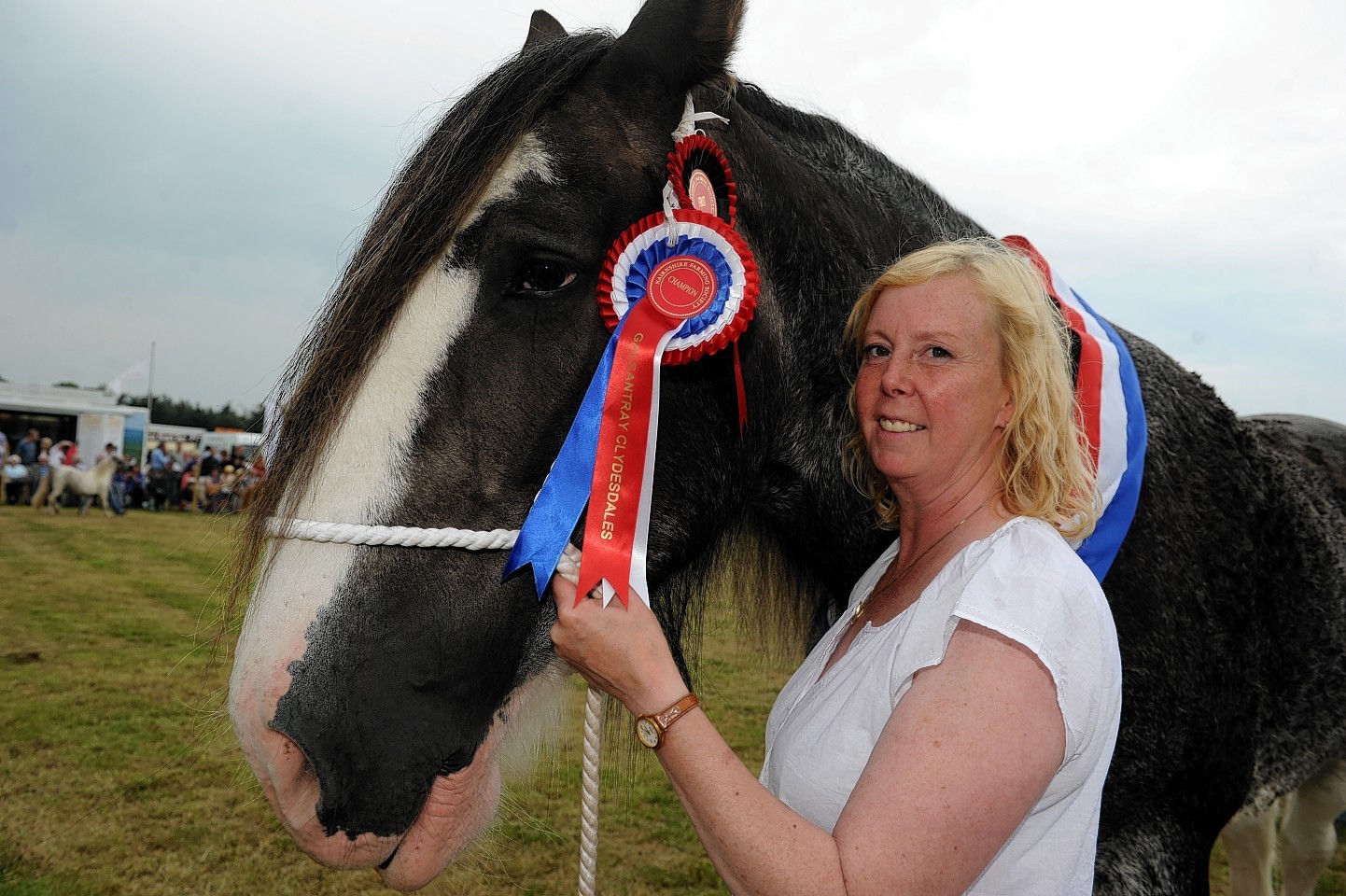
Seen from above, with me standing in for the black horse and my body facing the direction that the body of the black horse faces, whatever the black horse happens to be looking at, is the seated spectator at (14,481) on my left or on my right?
on my right

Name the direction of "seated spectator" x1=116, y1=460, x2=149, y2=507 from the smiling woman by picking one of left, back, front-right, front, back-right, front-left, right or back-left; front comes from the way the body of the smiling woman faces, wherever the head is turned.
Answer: right

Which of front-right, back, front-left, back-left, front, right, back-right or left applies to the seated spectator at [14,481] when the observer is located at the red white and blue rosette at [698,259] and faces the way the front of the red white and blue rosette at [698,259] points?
back-right

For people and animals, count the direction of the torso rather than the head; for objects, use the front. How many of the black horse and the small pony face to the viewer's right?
1

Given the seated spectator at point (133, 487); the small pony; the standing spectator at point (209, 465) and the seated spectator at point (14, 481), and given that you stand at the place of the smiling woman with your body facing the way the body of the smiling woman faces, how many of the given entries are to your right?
4

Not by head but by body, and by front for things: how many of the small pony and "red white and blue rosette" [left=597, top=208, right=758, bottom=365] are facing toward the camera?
1

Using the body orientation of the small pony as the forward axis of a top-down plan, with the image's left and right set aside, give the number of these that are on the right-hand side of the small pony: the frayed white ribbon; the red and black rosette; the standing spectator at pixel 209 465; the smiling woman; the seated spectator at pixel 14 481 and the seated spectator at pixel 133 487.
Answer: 3

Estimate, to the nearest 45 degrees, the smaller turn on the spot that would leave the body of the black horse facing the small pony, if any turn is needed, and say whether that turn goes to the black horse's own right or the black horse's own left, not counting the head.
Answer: approximately 90° to the black horse's own right

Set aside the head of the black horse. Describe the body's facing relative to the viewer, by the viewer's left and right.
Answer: facing the viewer and to the left of the viewer

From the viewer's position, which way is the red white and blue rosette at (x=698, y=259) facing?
facing the viewer

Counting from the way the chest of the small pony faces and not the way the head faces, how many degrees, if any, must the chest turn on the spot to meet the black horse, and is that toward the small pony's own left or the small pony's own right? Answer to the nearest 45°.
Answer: approximately 90° to the small pony's own right

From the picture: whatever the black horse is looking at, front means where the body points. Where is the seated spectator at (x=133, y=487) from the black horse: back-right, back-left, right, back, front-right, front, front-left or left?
right

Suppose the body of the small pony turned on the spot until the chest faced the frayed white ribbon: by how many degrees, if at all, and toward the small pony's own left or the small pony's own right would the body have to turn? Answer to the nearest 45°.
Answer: approximately 90° to the small pony's own right
